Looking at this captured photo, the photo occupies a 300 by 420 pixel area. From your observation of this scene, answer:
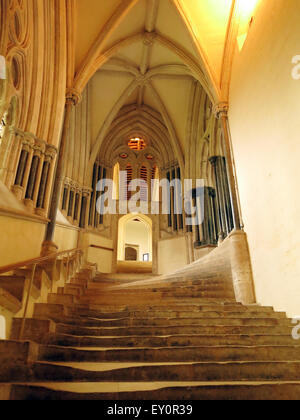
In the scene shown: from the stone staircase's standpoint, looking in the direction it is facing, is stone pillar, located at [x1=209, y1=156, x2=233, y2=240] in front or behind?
behind

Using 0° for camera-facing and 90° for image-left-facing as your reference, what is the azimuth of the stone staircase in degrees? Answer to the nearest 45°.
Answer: approximately 0°
